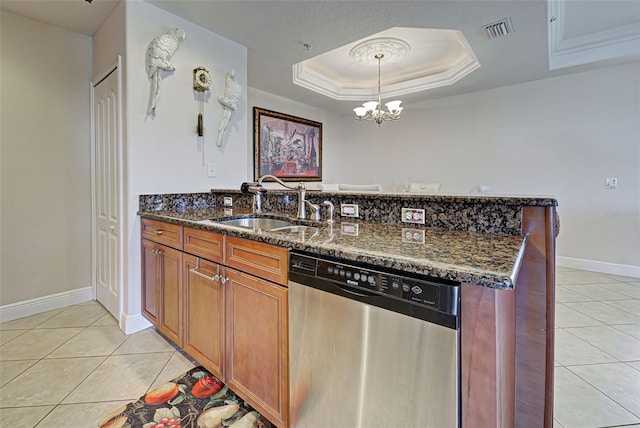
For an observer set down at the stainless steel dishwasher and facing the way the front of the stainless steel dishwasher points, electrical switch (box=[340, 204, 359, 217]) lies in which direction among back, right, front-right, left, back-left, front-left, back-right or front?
back-right

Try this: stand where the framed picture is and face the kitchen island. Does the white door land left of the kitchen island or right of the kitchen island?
right

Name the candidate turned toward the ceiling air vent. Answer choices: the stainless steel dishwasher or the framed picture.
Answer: the framed picture

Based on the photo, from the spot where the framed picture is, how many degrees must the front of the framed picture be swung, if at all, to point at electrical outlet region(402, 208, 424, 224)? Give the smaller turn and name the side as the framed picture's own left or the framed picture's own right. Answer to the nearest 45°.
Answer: approximately 45° to the framed picture's own right

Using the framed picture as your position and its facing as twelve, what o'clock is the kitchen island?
The kitchen island is roughly at 1 o'clock from the framed picture.

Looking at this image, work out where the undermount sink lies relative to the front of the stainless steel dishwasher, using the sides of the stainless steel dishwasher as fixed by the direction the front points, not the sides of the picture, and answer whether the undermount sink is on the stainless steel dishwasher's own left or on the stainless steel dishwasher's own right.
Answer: on the stainless steel dishwasher's own right

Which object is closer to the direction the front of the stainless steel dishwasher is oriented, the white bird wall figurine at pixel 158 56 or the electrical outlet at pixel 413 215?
the white bird wall figurine

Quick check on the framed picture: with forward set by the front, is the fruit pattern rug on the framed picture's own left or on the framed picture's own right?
on the framed picture's own right
